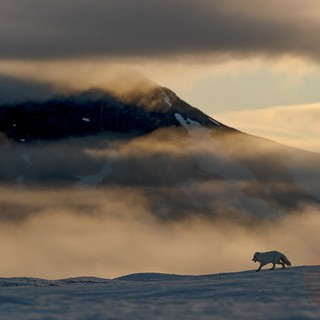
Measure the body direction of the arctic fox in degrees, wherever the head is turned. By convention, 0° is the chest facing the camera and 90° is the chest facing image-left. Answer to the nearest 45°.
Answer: approximately 90°
